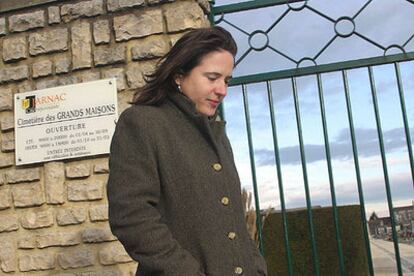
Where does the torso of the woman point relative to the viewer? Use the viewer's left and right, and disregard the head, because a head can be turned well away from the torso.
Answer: facing the viewer and to the right of the viewer

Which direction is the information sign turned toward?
toward the camera

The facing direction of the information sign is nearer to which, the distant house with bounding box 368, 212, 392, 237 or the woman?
the woman

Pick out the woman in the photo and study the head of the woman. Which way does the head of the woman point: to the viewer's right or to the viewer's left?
to the viewer's right

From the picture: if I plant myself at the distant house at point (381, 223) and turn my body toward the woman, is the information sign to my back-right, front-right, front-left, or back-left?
front-right

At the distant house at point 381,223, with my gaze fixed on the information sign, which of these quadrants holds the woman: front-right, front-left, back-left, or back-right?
front-left

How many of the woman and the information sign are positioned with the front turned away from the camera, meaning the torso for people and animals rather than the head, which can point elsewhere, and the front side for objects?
0

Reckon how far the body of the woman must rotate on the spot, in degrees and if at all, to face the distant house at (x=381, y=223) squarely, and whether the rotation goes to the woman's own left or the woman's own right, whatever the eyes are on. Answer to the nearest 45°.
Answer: approximately 90° to the woman's own left

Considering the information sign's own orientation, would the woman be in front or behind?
in front
